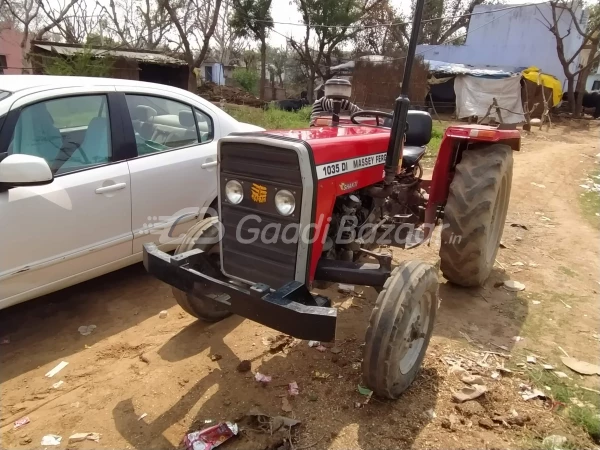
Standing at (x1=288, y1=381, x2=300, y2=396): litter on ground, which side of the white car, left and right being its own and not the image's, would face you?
left

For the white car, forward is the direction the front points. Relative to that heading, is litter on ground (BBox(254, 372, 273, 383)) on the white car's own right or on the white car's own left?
on the white car's own left

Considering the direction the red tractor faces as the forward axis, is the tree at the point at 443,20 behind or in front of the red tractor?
behind

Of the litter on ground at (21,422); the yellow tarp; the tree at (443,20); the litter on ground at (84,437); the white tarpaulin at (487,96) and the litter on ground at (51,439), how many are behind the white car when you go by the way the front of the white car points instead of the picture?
3

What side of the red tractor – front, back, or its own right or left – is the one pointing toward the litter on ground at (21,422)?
front

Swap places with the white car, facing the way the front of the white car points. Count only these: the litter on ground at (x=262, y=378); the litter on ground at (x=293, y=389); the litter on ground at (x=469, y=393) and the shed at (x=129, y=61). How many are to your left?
3

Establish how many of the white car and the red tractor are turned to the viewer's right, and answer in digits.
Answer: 0

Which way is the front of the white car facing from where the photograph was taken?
facing the viewer and to the left of the viewer

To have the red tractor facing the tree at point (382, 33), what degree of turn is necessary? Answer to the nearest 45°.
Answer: approximately 135° to its right

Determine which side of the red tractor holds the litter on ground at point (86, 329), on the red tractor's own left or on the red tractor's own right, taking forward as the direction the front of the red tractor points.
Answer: on the red tractor's own right

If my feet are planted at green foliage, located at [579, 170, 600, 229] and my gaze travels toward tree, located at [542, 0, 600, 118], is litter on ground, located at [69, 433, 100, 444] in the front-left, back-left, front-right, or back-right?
back-left

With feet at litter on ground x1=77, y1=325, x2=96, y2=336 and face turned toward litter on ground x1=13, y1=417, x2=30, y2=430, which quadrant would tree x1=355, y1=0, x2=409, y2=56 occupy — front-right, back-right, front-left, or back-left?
back-left
